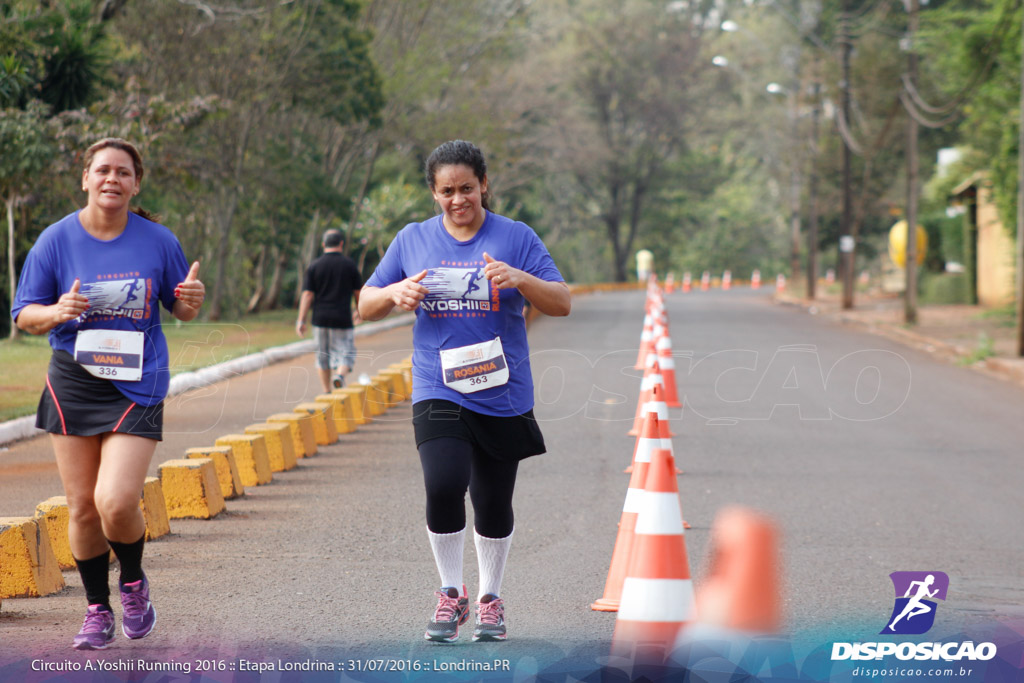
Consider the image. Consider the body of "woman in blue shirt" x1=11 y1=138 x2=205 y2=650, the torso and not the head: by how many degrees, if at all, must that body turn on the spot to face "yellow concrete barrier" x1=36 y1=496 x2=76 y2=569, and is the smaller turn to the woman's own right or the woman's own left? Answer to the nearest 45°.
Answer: approximately 180°

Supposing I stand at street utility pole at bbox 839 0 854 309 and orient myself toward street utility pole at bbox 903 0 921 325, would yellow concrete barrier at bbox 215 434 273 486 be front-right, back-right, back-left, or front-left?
front-right

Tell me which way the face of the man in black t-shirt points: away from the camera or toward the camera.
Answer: away from the camera

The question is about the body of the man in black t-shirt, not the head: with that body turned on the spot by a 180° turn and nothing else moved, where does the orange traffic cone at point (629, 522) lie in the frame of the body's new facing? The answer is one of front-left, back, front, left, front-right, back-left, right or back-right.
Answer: front

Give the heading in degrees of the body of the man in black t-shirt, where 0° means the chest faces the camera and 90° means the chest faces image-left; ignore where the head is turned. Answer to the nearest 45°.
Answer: approximately 180°

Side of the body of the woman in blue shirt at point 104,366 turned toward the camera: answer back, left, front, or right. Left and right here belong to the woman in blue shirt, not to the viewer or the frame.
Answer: front

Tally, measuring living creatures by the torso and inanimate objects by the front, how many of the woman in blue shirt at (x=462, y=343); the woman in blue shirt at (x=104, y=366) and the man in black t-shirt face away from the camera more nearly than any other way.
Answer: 1

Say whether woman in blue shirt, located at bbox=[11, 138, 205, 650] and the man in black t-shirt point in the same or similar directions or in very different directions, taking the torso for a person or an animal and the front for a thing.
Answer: very different directions

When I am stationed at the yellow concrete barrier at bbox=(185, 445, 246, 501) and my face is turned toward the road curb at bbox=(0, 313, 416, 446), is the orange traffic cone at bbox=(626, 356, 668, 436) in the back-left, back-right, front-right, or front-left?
front-right

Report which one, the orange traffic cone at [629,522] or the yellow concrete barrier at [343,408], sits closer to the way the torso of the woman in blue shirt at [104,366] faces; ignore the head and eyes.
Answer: the orange traffic cone

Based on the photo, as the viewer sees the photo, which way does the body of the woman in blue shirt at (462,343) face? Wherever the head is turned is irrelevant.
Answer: toward the camera

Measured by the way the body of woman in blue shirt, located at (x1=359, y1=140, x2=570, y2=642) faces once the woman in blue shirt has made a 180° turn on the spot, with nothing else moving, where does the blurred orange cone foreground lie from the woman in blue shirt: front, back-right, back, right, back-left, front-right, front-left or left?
back-right

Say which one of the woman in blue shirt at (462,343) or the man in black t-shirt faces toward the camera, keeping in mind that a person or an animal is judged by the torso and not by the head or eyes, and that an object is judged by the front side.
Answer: the woman in blue shirt

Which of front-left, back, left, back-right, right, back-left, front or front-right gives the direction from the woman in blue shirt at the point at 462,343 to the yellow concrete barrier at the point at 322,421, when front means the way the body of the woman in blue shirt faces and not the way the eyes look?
back

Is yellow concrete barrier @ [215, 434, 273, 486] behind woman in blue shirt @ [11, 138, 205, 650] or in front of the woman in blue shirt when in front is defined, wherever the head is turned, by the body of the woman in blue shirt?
behind

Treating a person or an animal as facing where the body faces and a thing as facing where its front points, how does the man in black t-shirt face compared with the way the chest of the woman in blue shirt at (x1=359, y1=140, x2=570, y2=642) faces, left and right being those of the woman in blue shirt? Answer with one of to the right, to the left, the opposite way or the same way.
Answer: the opposite way
